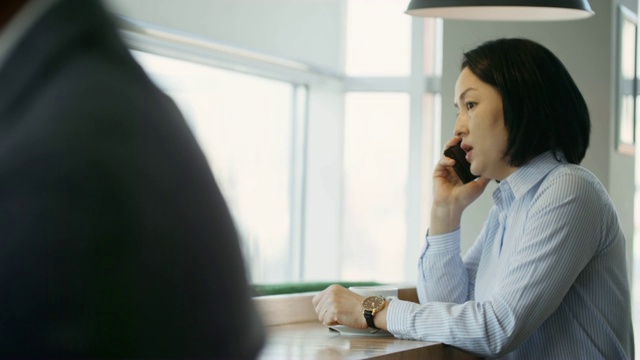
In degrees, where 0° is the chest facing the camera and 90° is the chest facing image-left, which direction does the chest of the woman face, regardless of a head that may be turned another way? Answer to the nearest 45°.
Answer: approximately 90°

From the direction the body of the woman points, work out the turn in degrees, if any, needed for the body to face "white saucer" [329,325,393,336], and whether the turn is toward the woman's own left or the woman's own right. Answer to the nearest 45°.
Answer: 0° — they already face it

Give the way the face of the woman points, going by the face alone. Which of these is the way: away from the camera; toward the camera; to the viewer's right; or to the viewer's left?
to the viewer's left
